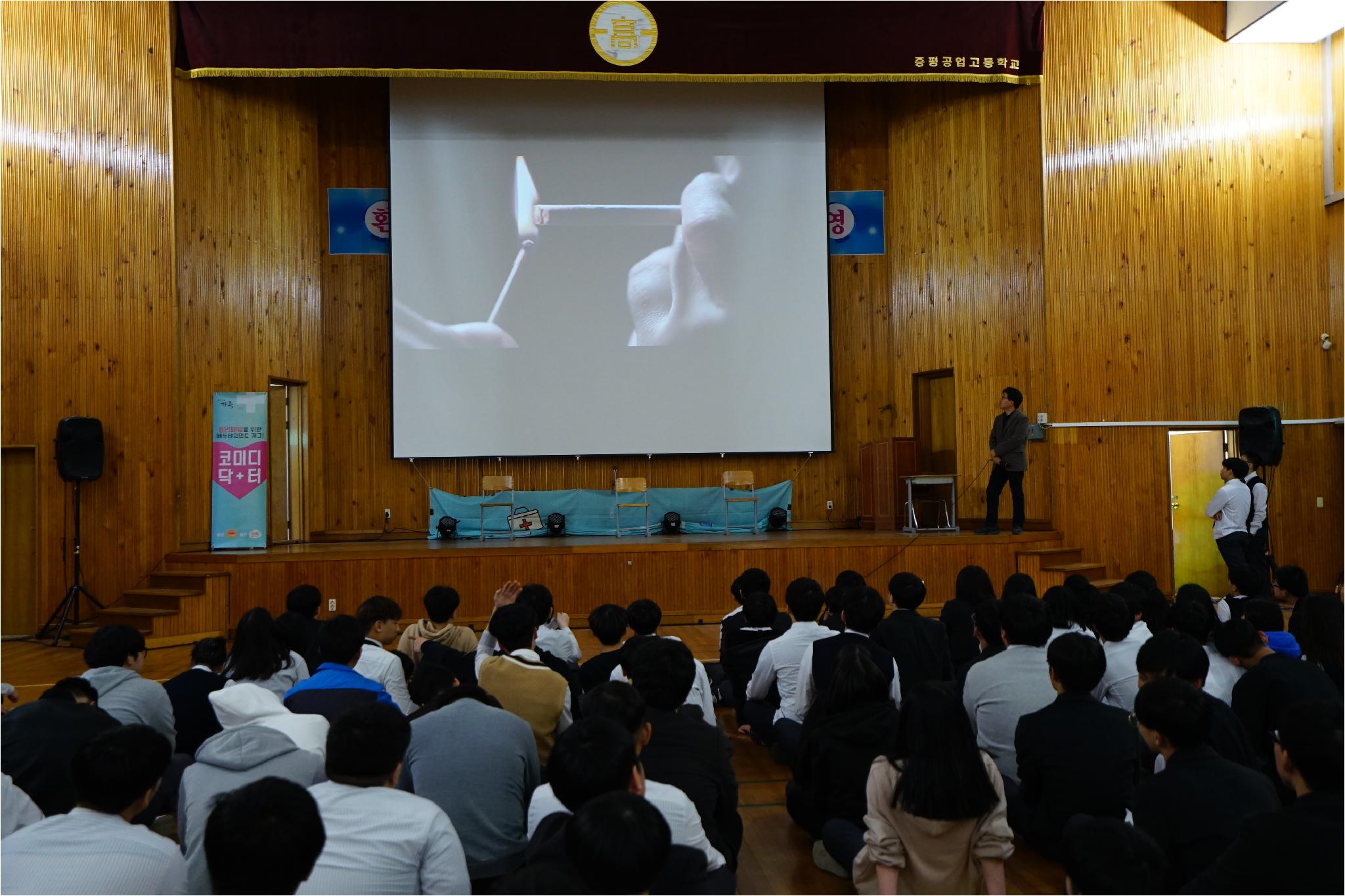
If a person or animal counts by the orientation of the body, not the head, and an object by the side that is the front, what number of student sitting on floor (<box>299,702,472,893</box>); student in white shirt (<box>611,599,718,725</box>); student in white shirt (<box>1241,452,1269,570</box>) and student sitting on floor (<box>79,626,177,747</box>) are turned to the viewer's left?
1

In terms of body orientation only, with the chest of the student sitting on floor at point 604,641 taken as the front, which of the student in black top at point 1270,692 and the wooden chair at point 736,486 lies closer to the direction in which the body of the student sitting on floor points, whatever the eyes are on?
the wooden chair

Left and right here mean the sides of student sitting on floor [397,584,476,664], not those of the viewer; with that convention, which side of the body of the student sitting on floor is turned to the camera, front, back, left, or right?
back

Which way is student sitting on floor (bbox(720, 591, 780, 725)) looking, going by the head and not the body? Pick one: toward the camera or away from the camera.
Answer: away from the camera

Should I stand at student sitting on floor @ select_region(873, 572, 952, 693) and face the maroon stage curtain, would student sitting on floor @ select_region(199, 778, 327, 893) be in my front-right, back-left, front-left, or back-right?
back-left

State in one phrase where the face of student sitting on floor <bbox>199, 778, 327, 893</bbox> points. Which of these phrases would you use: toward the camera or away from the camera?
away from the camera

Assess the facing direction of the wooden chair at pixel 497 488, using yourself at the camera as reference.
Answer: facing the viewer

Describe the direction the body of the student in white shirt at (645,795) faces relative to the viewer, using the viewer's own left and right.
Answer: facing away from the viewer

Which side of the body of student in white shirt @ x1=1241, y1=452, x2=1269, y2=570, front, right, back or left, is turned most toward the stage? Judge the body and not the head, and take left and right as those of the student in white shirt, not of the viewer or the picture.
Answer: front

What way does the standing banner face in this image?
toward the camera

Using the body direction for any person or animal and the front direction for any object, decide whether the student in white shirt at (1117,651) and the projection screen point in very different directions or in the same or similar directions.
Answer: very different directions

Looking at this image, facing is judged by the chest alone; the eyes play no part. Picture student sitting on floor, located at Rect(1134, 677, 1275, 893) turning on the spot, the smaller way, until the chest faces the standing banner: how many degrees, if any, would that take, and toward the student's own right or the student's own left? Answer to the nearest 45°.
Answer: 0° — they already face it

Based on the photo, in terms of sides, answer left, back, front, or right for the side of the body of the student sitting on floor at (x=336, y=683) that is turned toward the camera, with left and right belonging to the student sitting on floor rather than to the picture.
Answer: back

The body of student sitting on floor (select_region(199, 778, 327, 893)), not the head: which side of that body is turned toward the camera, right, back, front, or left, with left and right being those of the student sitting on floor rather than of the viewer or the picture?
back

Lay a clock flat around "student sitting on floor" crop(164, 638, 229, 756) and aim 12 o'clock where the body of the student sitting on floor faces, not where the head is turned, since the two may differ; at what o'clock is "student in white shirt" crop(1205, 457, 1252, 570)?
The student in white shirt is roughly at 1 o'clock from the student sitting on floor.

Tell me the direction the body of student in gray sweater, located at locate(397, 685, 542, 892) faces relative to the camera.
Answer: away from the camera

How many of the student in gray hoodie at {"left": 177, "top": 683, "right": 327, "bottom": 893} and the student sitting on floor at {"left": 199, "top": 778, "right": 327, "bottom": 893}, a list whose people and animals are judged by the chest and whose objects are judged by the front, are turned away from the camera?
2

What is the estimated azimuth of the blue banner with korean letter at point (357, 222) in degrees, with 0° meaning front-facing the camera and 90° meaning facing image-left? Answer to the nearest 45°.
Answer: approximately 0°

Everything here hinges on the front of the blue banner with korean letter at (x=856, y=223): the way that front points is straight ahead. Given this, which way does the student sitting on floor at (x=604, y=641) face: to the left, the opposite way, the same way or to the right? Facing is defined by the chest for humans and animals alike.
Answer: the opposite way
